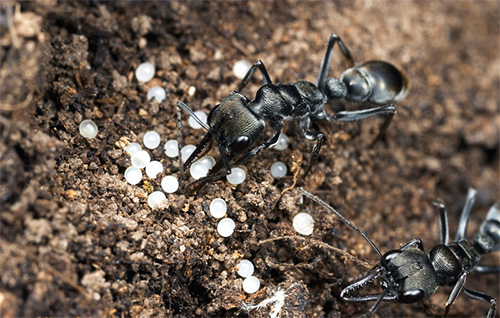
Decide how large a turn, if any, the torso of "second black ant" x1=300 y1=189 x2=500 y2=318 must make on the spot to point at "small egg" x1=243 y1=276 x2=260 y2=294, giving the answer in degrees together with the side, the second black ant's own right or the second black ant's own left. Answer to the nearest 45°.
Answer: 0° — it already faces it

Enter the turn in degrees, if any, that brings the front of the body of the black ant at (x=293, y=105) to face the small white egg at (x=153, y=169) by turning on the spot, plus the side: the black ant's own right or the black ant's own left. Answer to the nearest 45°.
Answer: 0° — it already faces it

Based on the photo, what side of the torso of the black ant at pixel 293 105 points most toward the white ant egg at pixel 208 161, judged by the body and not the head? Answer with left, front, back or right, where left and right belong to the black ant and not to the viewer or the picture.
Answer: front

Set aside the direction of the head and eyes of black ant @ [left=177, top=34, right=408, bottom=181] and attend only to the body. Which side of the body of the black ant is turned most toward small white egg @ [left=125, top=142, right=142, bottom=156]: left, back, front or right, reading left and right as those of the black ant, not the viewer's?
front

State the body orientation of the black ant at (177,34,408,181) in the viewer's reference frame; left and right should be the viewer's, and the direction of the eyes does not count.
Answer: facing the viewer and to the left of the viewer

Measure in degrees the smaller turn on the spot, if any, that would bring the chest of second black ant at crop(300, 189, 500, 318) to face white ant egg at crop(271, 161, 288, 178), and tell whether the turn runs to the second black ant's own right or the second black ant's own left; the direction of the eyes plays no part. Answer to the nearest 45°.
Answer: approximately 45° to the second black ant's own right

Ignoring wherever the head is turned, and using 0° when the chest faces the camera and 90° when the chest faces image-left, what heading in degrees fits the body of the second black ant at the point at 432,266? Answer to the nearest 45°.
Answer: approximately 45°

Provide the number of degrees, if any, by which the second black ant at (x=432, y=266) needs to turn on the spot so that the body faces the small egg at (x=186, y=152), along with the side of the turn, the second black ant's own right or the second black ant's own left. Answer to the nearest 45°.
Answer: approximately 45° to the second black ant's own right

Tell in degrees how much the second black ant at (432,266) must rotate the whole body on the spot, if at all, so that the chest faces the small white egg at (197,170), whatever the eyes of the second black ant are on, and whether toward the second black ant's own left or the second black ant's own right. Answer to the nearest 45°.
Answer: approximately 45° to the second black ant's own right

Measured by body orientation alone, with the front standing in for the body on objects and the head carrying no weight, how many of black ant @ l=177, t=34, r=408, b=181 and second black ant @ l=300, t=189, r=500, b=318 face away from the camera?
0
